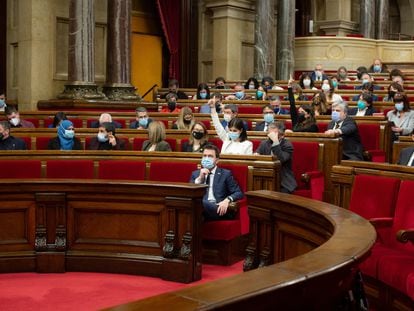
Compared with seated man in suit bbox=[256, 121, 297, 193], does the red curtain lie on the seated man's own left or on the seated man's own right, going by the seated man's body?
on the seated man's own right

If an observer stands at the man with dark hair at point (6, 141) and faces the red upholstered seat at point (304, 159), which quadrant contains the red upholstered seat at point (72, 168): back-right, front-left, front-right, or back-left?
front-right

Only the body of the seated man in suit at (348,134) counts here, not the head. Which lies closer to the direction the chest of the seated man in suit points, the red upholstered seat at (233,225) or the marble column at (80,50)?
the red upholstered seat

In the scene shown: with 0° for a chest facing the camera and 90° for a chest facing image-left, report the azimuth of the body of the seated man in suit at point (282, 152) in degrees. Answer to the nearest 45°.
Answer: approximately 45°

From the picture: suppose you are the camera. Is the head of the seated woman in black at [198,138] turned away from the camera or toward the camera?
toward the camera

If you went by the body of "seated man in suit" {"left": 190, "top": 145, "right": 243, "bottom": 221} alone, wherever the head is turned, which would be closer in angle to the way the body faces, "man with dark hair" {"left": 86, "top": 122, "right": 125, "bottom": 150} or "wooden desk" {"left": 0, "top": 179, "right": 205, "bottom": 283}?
the wooden desk

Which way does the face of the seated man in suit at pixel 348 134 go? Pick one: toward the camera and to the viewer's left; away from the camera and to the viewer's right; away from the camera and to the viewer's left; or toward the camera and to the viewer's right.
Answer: toward the camera and to the viewer's left

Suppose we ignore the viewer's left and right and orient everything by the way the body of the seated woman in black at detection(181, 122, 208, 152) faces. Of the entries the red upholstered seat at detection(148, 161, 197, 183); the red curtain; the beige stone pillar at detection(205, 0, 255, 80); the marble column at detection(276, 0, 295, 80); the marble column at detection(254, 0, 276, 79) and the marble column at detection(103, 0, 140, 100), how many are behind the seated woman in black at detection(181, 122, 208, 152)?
5

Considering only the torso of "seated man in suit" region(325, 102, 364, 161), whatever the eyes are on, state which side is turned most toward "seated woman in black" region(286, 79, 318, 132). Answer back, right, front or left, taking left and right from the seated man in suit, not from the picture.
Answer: right

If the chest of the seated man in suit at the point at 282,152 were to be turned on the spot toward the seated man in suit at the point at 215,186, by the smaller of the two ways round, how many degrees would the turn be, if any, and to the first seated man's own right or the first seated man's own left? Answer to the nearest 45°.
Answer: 0° — they already face them
